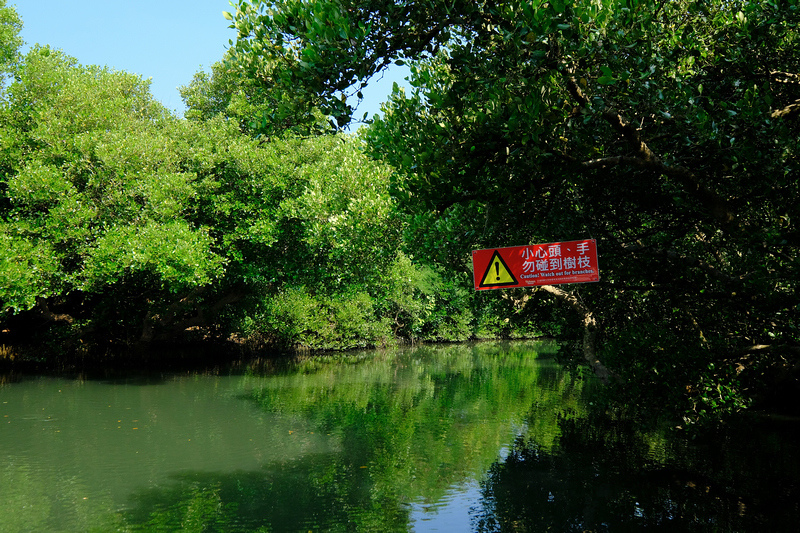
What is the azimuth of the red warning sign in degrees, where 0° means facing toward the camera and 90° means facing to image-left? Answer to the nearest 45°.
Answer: approximately 0°
